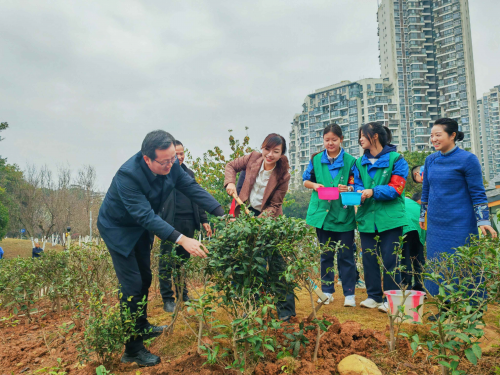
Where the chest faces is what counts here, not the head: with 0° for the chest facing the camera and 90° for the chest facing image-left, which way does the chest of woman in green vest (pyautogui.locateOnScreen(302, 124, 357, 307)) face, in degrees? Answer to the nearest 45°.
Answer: approximately 0°

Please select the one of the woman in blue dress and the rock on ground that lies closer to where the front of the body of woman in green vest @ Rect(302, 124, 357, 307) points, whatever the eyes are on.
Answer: the rock on ground

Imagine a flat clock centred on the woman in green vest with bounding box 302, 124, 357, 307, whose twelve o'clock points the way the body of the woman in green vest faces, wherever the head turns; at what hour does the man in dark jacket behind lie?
The man in dark jacket behind is roughly at 3 o'clock from the woman in green vest.

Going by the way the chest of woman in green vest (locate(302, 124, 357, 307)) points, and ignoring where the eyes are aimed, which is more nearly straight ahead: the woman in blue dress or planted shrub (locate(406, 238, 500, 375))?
the planted shrub

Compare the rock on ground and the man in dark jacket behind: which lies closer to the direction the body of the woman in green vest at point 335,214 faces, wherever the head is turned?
the rock on ground

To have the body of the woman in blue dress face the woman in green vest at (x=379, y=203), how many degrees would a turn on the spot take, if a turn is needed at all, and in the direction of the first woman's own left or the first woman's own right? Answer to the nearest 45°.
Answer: approximately 45° to the first woman's own right
